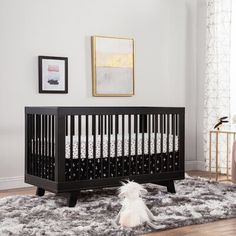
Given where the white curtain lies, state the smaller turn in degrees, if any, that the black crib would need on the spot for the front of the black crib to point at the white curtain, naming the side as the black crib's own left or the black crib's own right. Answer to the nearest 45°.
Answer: approximately 90° to the black crib's own left

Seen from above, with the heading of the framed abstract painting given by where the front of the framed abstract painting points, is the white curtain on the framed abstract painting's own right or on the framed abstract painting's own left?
on the framed abstract painting's own left

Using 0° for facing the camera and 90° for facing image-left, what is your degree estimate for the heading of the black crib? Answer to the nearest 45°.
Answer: approximately 315°

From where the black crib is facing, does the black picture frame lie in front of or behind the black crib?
behind
